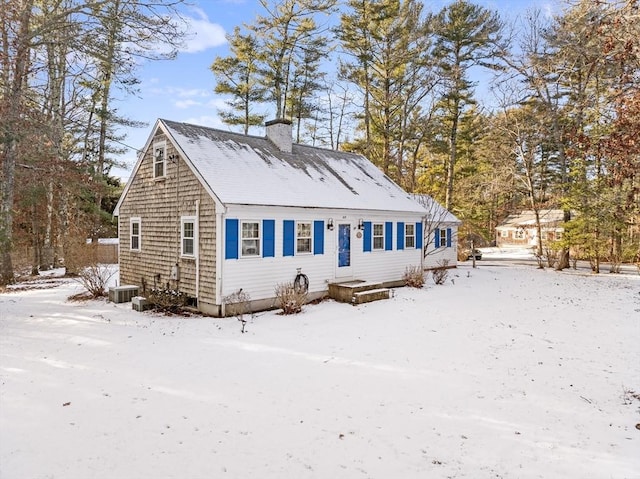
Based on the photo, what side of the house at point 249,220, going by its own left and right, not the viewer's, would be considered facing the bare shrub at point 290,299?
front

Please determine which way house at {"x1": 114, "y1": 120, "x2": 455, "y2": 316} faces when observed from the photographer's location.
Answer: facing the viewer and to the right of the viewer

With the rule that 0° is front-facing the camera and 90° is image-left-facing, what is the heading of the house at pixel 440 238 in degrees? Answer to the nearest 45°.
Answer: approximately 315°

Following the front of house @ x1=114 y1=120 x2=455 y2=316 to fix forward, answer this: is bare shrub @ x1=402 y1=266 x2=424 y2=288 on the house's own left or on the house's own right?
on the house's own left

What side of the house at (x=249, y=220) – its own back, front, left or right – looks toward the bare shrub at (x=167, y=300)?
right
